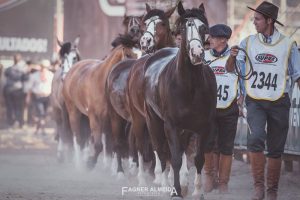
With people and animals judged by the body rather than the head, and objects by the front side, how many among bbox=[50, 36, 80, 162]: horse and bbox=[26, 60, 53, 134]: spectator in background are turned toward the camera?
2

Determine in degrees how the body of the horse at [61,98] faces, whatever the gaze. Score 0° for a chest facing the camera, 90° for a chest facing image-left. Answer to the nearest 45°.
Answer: approximately 0°

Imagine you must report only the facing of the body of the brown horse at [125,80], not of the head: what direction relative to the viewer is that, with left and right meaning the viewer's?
facing the viewer and to the right of the viewer

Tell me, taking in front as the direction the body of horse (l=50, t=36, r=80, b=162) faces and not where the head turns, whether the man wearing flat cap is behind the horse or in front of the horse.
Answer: in front

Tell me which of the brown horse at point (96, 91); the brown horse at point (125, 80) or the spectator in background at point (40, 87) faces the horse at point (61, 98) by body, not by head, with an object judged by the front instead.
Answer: the spectator in background
